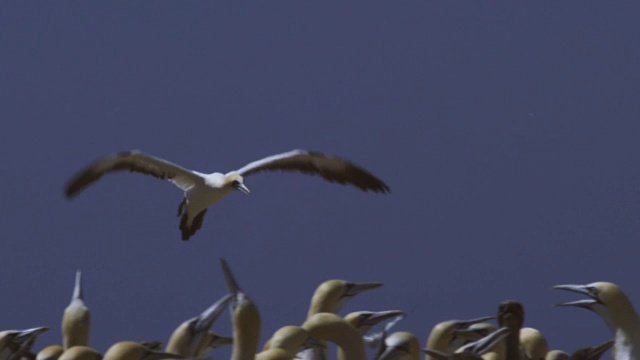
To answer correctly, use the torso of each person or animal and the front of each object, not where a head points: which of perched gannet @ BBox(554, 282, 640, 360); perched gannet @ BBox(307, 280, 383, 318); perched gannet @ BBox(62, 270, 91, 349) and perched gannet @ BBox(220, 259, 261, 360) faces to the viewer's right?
perched gannet @ BBox(307, 280, 383, 318)

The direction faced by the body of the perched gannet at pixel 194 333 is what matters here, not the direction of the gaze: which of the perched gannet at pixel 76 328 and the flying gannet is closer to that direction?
the flying gannet

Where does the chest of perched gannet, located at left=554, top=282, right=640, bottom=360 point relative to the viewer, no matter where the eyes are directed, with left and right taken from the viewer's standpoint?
facing to the left of the viewer

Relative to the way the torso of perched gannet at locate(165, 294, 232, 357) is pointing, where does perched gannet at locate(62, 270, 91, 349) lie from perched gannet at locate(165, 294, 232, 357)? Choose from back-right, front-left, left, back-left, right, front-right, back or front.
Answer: back-left

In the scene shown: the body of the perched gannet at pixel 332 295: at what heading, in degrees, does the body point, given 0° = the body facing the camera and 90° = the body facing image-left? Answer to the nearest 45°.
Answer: approximately 270°

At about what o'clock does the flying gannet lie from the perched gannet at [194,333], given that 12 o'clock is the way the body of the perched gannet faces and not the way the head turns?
The flying gannet is roughly at 9 o'clock from the perched gannet.
